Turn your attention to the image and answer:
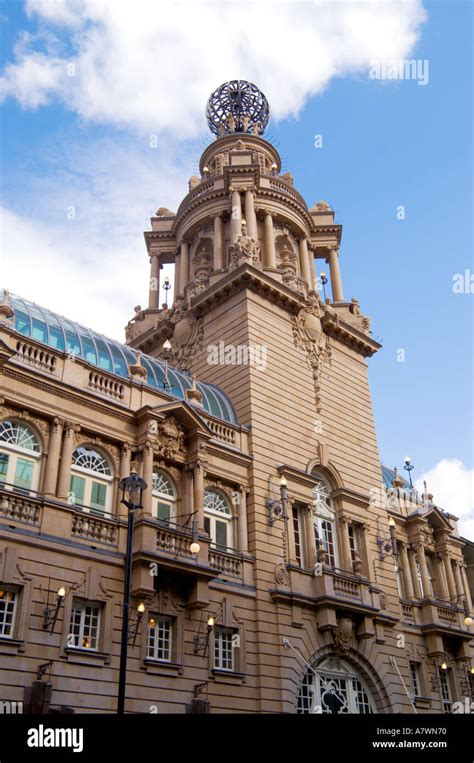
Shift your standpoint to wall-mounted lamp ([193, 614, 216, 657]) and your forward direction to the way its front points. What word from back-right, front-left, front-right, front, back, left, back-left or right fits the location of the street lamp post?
front-right

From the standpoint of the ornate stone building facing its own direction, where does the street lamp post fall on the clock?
The street lamp post is roughly at 2 o'clock from the ornate stone building.

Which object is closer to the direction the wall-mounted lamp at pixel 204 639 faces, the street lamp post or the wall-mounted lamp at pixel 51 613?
the street lamp post

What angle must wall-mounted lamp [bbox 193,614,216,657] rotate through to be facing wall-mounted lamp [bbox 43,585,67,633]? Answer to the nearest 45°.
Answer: approximately 90° to its right

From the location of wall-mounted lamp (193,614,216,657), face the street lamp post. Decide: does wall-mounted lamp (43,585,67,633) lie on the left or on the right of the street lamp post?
right

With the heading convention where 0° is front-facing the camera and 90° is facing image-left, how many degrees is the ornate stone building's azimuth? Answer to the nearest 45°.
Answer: approximately 315°
